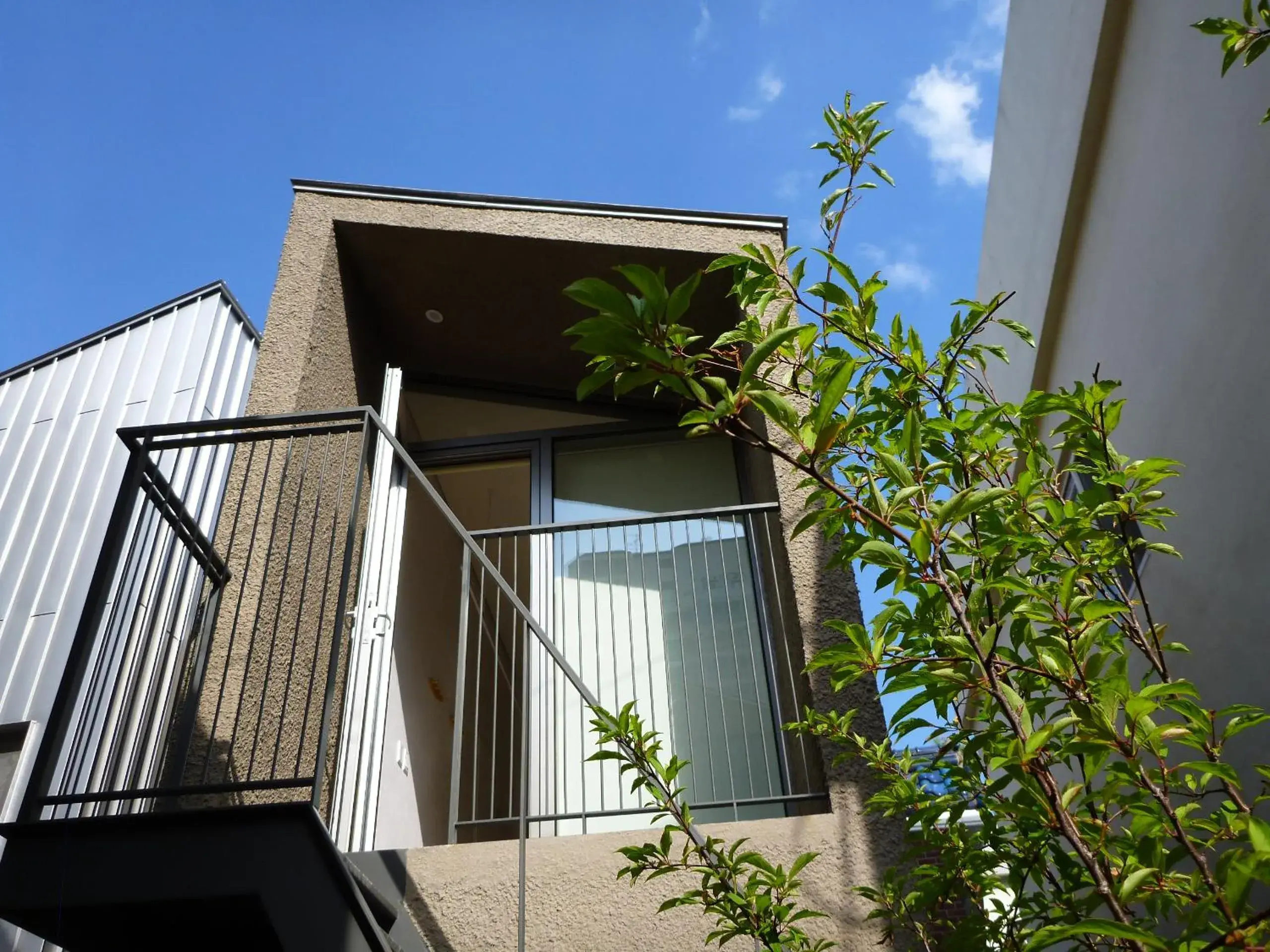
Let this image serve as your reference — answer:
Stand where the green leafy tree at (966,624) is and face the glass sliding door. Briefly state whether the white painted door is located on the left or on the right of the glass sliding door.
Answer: left

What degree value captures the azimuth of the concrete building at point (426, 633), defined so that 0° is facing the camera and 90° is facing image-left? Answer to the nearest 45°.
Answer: approximately 0°

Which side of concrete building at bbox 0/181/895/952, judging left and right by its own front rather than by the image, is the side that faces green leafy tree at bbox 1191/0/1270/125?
front

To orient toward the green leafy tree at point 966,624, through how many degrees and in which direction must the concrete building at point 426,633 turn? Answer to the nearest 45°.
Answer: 0° — it already faces it
